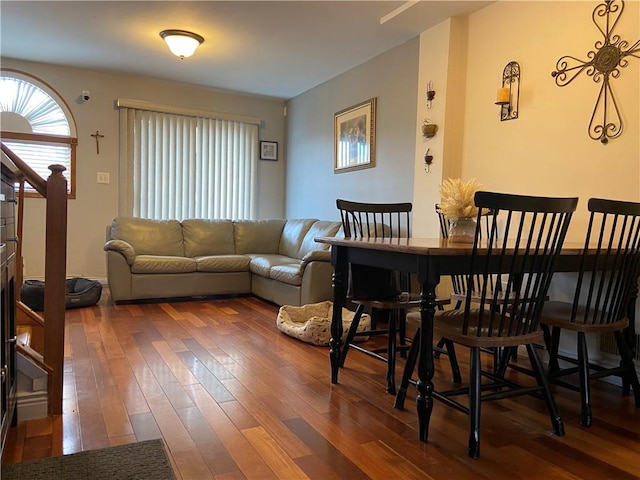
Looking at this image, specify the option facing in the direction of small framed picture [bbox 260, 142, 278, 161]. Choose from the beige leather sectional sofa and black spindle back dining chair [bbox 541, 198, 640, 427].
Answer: the black spindle back dining chair

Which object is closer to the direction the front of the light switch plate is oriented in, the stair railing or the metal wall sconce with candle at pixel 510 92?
the stair railing

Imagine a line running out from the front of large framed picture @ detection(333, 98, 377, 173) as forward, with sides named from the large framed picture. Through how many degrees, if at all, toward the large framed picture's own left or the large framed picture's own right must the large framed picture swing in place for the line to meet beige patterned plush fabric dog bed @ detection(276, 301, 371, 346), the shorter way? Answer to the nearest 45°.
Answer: approximately 45° to the large framed picture's own left

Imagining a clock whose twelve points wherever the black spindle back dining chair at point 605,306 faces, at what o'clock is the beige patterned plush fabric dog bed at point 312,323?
The beige patterned plush fabric dog bed is roughly at 11 o'clock from the black spindle back dining chair.

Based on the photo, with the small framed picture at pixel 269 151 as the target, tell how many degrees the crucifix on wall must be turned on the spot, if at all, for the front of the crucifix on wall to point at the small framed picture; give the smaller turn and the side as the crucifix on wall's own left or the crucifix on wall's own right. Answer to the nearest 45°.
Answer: approximately 90° to the crucifix on wall's own left

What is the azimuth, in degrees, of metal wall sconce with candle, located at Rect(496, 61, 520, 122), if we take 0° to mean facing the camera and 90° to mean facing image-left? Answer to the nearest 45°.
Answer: approximately 45°

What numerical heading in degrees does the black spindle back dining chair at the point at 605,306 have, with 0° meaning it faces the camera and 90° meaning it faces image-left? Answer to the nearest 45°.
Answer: approximately 135°

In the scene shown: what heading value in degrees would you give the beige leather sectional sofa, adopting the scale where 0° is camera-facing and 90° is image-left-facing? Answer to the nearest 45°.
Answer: approximately 0°

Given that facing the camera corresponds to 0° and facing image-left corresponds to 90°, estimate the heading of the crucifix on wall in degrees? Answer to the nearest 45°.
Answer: approximately 0°

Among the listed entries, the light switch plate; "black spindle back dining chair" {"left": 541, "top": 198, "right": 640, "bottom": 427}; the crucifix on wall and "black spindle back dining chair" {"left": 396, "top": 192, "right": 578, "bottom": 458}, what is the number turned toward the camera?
2

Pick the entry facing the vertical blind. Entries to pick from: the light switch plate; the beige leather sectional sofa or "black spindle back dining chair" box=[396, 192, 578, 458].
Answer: the black spindle back dining chair
